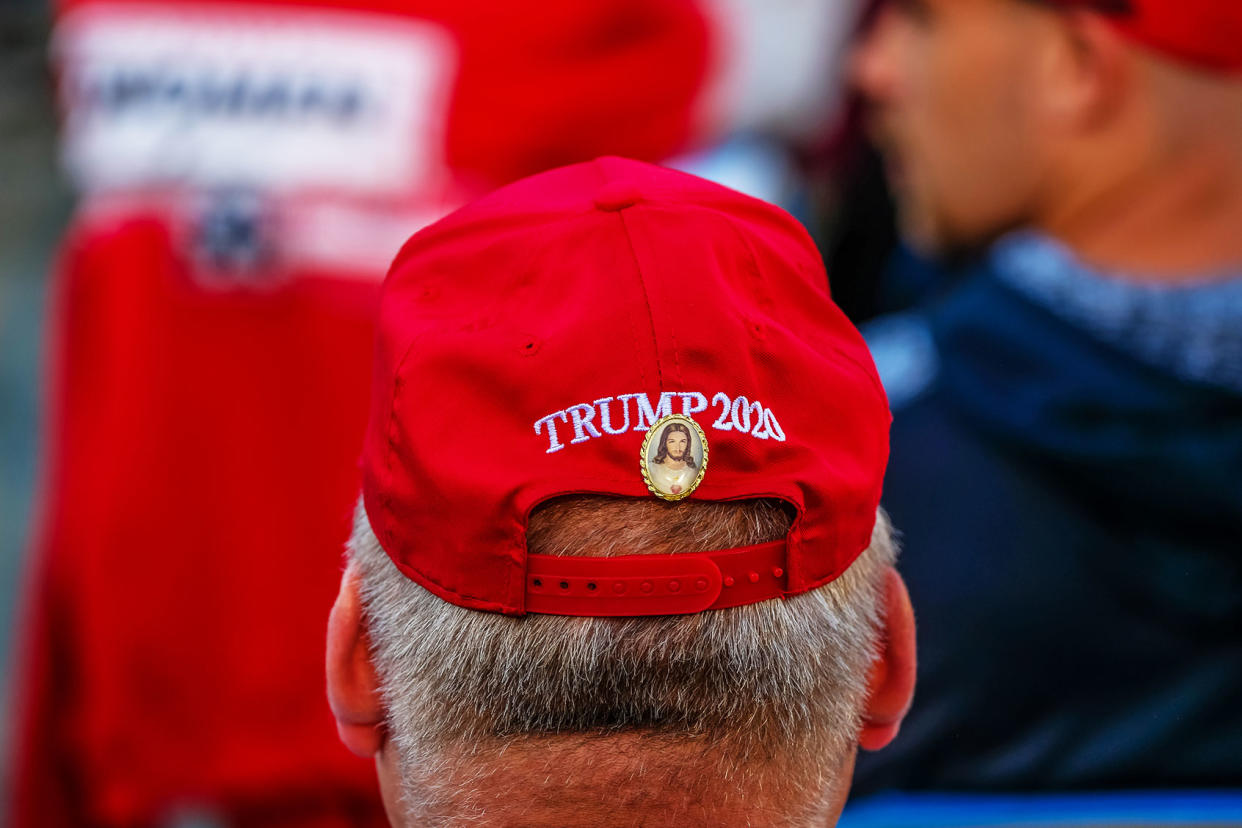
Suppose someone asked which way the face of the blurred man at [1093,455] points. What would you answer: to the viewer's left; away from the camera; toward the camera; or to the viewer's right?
to the viewer's left

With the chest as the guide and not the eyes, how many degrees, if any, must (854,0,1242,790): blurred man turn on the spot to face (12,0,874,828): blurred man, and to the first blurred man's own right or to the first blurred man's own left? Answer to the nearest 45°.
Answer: approximately 45° to the first blurred man's own left

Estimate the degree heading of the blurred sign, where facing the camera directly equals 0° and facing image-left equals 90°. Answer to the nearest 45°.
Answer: approximately 0°

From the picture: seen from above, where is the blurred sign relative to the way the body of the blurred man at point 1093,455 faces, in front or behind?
in front

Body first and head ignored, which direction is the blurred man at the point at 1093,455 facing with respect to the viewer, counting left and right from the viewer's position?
facing away from the viewer and to the left of the viewer

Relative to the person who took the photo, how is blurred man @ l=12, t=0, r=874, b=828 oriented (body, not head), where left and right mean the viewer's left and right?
facing away from the viewer
